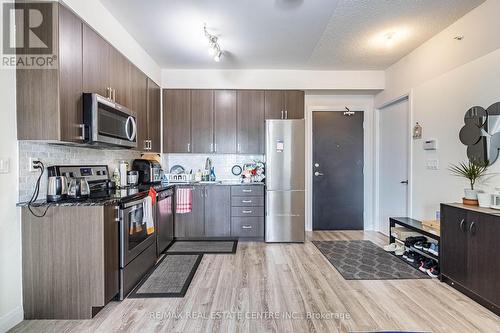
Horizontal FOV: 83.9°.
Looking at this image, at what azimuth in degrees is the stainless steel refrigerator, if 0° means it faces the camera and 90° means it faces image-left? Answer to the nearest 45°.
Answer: approximately 0°

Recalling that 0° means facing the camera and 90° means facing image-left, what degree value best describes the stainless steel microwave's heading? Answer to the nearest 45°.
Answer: approximately 315°

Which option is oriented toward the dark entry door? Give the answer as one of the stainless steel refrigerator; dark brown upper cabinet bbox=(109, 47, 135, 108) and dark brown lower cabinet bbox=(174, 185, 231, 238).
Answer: the dark brown upper cabinet

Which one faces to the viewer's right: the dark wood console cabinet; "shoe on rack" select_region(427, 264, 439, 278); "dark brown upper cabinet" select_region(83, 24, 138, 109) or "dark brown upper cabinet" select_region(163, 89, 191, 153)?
"dark brown upper cabinet" select_region(83, 24, 138, 109)

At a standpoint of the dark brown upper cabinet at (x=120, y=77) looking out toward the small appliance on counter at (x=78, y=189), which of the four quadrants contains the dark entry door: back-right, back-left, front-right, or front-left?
back-left

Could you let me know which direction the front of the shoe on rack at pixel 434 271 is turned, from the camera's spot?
facing to the left of the viewer

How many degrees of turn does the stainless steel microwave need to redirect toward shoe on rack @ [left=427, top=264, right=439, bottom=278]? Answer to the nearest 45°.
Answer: approximately 45° to its left

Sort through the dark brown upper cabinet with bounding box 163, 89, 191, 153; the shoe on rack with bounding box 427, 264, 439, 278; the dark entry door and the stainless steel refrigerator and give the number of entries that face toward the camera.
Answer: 3

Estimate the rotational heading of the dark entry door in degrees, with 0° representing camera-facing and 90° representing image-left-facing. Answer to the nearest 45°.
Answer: approximately 0°

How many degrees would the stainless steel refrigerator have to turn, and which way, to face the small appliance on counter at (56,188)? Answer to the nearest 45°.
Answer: approximately 45° to its right

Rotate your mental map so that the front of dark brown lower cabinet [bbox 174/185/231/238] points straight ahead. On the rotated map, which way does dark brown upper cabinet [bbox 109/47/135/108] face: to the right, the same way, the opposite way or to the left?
to the left

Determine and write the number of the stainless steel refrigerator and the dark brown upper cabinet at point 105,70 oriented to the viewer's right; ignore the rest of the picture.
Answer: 1

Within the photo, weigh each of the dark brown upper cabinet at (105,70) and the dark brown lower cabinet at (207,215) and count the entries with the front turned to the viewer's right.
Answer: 1
